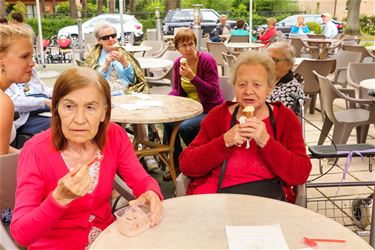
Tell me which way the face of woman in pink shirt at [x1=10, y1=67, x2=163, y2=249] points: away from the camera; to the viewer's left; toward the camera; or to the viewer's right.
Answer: toward the camera

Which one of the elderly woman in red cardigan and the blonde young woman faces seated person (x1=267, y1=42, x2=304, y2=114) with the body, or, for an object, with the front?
the blonde young woman

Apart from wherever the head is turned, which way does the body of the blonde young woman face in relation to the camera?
to the viewer's right

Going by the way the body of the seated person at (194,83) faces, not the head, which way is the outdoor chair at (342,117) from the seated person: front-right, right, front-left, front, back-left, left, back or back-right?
back-left

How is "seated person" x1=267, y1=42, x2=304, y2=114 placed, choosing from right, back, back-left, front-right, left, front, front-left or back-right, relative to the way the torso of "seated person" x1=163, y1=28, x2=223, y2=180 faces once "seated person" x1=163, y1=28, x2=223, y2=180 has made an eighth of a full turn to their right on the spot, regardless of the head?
back-left

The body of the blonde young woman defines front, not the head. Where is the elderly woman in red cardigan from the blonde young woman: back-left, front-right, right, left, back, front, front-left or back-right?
front-right

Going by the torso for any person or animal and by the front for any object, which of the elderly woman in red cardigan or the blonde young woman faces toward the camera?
the elderly woman in red cardigan

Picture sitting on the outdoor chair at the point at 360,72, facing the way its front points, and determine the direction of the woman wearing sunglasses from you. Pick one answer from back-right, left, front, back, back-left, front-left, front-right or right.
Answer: right

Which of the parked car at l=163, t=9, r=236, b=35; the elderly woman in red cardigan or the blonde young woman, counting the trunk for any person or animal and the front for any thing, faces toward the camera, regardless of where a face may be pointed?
the elderly woman in red cardigan

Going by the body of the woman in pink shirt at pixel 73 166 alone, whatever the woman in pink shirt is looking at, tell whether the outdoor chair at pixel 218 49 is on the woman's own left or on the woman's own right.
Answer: on the woman's own left

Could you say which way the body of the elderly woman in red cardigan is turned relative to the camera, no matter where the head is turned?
toward the camera

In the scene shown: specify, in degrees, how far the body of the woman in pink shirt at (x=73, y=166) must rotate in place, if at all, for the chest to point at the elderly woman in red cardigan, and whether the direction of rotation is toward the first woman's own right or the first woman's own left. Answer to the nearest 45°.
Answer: approximately 45° to the first woman's own left
